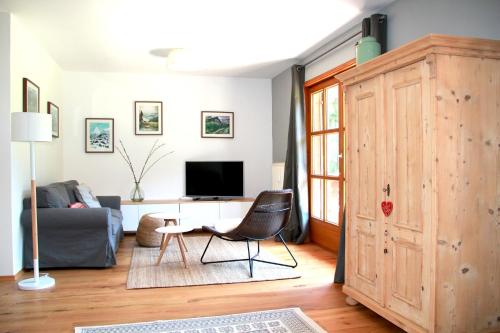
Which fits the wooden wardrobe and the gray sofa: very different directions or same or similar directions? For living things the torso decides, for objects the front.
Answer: very different directions

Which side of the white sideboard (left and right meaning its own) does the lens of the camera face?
front

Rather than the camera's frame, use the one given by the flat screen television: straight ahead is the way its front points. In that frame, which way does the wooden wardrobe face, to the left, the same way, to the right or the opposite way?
to the right

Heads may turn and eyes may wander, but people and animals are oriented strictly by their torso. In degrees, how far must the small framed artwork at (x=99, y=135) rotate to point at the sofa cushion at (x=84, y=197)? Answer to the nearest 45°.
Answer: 0° — it already faces it

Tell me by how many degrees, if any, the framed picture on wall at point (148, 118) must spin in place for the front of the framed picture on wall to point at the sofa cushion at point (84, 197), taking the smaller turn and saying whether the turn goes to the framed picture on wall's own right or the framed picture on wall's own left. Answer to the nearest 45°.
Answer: approximately 45° to the framed picture on wall's own right

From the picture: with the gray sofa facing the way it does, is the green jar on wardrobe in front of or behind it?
in front

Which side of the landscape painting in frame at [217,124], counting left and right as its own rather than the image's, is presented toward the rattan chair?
front

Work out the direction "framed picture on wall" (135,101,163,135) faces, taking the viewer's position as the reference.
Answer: facing the viewer

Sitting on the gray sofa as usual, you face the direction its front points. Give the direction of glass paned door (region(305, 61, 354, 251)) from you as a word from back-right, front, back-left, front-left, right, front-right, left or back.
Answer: front

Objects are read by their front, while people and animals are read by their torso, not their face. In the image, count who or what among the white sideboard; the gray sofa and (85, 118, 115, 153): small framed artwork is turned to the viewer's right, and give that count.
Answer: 1

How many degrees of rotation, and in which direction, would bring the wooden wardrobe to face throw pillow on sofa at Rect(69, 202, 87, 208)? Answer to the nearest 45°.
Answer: approximately 45° to its right

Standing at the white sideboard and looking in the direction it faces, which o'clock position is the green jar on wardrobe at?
The green jar on wardrobe is roughly at 11 o'clock from the white sideboard.

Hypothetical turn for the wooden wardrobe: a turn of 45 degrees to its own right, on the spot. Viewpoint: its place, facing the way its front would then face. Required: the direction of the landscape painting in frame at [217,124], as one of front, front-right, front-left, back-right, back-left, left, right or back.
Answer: front-right

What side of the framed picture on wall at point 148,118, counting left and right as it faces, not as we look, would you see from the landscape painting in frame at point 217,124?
left

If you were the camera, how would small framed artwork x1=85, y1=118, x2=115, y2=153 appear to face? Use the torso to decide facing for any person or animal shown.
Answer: facing the viewer

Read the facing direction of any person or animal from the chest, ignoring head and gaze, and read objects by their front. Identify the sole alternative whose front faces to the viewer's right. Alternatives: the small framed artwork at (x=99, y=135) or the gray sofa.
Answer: the gray sofa

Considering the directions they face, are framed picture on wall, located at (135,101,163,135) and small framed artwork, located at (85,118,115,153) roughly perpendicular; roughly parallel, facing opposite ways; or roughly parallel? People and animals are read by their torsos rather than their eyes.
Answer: roughly parallel

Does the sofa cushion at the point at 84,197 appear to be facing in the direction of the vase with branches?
no

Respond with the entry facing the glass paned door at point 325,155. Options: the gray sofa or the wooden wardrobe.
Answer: the gray sofa

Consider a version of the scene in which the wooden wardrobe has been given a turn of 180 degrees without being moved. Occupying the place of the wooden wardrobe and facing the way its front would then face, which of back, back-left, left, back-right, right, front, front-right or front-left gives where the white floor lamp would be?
back-left
